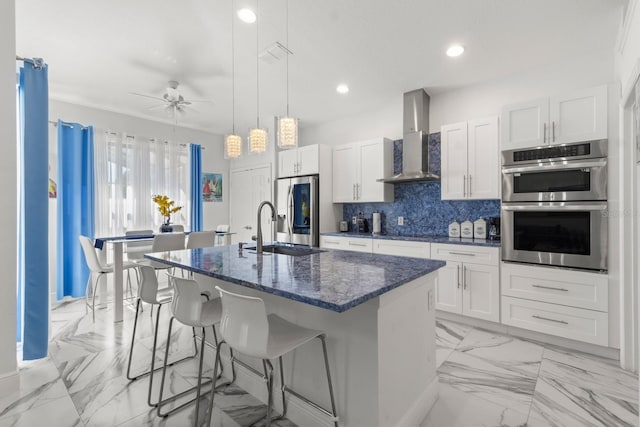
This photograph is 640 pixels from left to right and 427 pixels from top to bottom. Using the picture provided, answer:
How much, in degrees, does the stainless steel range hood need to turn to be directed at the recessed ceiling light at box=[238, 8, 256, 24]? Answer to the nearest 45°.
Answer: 0° — it already faces it

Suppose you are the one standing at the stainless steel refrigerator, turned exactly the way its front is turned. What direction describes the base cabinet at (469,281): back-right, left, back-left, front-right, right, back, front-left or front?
left

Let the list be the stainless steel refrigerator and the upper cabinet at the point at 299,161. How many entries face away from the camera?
0

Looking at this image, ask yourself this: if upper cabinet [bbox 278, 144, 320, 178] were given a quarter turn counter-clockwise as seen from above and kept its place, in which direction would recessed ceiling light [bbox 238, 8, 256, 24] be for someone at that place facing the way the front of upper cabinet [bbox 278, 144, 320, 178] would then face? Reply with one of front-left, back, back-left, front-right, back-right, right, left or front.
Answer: front-right

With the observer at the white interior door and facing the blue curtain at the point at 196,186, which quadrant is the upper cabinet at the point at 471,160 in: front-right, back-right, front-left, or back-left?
back-left

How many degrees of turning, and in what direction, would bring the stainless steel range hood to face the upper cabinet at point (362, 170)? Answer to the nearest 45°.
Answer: approximately 45° to its right

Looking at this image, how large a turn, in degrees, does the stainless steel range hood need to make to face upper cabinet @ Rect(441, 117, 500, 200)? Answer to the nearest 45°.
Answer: approximately 90° to its left

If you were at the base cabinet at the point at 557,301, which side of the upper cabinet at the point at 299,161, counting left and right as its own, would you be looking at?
left

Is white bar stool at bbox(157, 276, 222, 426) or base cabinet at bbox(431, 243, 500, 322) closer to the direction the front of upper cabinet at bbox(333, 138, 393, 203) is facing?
the white bar stool

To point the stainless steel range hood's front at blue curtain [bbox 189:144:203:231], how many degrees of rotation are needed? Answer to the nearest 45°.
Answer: approximately 45° to its right

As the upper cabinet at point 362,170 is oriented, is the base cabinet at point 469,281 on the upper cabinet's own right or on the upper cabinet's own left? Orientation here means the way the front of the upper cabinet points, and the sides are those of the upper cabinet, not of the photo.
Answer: on the upper cabinet's own left

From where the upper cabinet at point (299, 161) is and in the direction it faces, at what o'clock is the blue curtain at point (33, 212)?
The blue curtain is roughly at 12 o'clock from the upper cabinet.

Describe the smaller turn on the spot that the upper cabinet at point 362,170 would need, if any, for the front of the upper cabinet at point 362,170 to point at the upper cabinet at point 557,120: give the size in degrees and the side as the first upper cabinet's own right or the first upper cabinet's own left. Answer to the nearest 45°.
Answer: approximately 90° to the first upper cabinet's own left

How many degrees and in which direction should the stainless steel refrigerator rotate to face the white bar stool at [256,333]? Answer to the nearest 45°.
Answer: approximately 45° to its left

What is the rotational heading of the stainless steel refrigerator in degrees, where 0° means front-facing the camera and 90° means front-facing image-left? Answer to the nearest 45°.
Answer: approximately 45°

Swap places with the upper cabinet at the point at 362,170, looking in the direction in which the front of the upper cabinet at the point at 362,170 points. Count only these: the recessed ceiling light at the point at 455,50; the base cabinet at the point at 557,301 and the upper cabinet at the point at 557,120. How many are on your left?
3

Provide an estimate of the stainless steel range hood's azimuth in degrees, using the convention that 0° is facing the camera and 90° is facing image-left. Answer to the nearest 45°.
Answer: approximately 45°

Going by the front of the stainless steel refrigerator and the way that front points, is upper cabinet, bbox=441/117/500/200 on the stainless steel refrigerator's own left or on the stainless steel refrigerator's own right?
on the stainless steel refrigerator's own left
